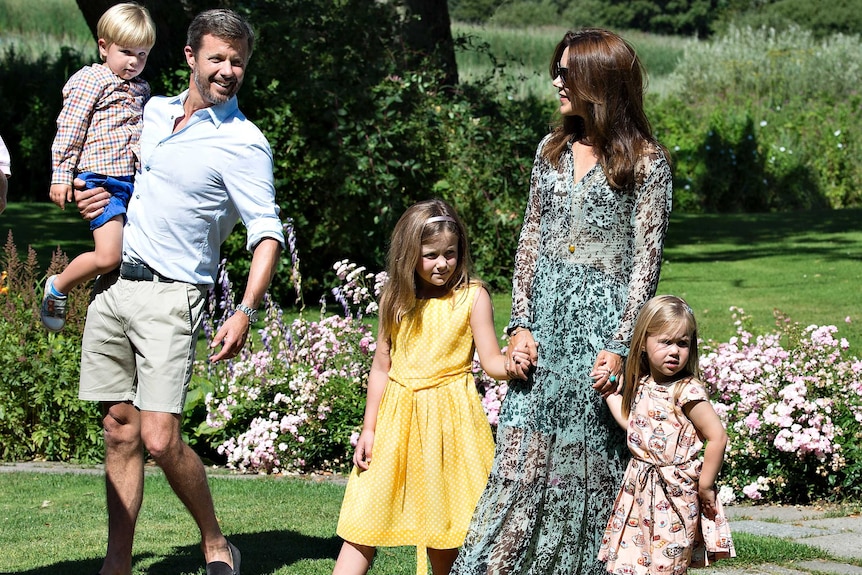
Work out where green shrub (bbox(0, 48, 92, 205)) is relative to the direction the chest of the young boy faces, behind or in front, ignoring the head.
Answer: behind

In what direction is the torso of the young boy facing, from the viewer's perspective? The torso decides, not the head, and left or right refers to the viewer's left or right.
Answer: facing the viewer and to the right of the viewer

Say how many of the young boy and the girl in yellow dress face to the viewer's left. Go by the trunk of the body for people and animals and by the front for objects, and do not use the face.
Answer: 0

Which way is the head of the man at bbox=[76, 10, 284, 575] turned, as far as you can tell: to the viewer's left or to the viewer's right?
to the viewer's right

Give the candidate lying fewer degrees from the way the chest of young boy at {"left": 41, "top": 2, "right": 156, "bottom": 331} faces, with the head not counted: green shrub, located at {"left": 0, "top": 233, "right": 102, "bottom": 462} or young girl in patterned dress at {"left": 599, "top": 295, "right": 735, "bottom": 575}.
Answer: the young girl in patterned dress

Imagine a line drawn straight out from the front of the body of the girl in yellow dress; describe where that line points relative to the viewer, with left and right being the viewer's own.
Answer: facing the viewer

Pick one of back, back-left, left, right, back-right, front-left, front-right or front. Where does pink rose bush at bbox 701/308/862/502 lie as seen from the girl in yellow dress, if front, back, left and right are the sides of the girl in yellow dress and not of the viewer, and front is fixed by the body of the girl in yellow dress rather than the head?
back-left

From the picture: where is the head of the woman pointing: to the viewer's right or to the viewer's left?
to the viewer's left

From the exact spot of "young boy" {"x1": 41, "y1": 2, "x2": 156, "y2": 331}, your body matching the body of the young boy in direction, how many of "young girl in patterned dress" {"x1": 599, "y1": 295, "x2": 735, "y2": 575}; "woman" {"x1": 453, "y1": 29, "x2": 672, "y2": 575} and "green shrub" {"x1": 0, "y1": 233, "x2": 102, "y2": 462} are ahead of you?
2

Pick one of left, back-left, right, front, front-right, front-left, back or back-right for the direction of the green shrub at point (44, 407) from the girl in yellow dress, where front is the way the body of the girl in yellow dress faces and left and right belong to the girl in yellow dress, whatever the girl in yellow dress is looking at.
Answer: back-right

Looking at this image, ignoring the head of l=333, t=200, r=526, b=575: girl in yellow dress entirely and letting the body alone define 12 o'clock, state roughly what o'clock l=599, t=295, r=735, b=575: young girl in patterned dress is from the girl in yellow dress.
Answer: The young girl in patterned dress is roughly at 10 o'clock from the girl in yellow dress.

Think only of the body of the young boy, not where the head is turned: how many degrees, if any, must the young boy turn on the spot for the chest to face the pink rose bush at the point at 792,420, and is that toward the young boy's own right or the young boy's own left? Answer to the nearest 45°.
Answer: approximately 45° to the young boy's own left

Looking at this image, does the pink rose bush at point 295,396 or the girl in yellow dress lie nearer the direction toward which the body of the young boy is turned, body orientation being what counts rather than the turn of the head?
the girl in yellow dress

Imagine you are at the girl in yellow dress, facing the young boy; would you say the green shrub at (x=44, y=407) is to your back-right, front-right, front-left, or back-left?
front-right

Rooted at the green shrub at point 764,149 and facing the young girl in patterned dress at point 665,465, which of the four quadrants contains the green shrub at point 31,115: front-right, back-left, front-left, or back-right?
front-right

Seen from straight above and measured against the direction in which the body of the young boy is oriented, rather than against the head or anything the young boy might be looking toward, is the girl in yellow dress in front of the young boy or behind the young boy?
in front
